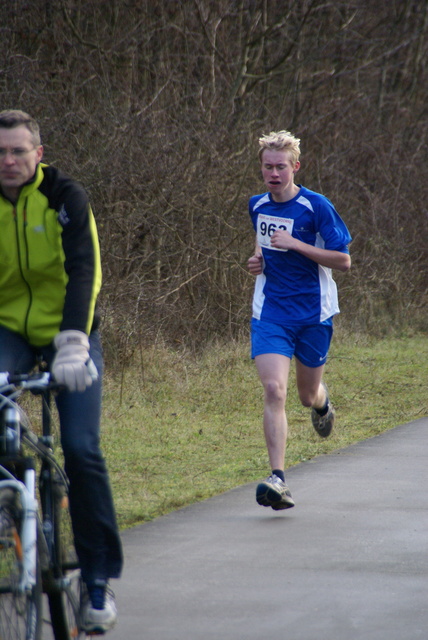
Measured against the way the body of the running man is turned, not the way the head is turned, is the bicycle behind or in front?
in front

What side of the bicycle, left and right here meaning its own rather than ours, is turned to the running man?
back

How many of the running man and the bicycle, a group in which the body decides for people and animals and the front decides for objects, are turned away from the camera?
0

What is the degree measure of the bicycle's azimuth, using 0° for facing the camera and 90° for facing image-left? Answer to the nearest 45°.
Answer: approximately 45°

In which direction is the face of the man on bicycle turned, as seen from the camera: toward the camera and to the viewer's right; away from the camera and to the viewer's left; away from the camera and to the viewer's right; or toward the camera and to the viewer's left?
toward the camera and to the viewer's left

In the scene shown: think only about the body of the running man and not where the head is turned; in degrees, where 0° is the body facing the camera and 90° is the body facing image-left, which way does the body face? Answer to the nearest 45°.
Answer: approximately 45°
